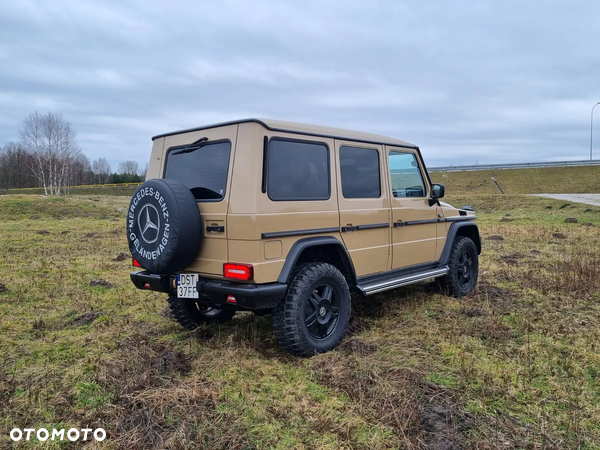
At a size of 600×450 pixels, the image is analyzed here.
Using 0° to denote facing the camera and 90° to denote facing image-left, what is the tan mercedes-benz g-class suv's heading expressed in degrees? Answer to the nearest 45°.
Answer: approximately 225°

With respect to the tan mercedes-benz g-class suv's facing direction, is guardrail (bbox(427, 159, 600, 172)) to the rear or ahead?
ahead
